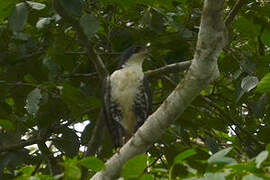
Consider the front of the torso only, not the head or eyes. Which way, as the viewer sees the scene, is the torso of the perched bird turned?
toward the camera

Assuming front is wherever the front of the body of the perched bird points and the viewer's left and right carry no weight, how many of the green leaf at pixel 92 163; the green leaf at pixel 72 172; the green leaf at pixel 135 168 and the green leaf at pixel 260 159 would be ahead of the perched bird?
4

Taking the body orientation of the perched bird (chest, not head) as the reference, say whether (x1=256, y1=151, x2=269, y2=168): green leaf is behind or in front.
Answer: in front

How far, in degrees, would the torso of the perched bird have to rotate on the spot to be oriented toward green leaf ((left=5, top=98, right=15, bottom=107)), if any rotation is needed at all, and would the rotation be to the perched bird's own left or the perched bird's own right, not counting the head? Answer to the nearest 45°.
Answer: approximately 90° to the perched bird's own right

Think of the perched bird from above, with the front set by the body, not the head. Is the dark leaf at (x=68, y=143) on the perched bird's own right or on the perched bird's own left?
on the perched bird's own right

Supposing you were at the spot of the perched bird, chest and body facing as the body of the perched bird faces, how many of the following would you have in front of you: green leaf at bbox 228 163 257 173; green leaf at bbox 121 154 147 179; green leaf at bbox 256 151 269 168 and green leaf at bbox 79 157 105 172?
4

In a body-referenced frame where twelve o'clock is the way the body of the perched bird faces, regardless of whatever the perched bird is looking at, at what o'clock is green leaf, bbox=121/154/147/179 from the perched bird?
The green leaf is roughly at 12 o'clock from the perched bird.

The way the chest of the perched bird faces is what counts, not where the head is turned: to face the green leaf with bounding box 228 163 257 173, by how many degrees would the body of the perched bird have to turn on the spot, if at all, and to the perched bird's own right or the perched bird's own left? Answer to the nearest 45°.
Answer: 0° — it already faces it

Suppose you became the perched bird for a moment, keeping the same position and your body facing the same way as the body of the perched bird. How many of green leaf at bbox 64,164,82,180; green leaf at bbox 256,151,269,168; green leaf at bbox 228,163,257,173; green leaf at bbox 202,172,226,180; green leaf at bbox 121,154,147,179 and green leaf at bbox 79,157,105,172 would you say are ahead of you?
6

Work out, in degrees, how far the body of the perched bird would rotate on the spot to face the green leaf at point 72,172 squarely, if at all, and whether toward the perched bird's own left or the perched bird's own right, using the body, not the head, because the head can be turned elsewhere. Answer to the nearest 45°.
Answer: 0° — it already faces it

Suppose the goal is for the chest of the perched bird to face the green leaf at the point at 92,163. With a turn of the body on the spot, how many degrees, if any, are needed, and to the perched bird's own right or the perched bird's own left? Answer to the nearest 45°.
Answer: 0° — it already faces it
